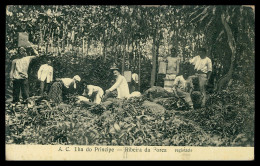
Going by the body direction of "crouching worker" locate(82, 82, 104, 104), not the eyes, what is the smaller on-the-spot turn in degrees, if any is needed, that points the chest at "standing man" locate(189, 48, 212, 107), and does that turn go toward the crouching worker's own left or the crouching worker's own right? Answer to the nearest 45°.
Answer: approximately 180°

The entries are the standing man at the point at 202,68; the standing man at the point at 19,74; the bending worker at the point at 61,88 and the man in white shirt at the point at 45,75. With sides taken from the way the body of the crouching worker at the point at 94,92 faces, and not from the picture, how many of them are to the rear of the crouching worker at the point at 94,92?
1

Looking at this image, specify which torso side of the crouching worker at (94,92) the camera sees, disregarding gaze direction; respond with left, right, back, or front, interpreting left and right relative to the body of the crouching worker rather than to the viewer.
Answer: left

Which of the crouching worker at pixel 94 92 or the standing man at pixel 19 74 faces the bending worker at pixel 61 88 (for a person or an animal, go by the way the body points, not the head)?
the crouching worker at pixel 94 92

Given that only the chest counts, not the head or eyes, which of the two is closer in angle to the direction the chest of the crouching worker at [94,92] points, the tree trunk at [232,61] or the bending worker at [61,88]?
the bending worker

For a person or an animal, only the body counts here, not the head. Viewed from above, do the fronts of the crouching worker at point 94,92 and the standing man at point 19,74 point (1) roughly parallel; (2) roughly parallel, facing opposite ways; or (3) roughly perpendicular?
roughly perpendicular

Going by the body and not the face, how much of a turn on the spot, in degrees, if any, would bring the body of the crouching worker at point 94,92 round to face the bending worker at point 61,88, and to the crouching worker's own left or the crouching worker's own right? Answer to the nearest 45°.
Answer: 0° — they already face them

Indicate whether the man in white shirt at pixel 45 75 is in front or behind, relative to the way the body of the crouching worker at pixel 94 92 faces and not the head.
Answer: in front

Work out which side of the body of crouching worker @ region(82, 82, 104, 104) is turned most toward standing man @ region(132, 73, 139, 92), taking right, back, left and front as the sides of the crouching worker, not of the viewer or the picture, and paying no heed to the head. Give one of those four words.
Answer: back

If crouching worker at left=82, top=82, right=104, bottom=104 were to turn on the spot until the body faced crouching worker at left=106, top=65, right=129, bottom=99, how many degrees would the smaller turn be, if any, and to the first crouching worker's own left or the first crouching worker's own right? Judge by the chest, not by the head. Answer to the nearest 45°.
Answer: approximately 180°

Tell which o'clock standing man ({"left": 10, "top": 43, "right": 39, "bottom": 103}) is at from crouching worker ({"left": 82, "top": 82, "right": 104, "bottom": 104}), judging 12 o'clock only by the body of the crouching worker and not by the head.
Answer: The standing man is roughly at 12 o'clock from the crouching worker.

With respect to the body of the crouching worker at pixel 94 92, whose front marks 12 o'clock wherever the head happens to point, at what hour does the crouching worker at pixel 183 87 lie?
the crouching worker at pixel 183 87 is roughly at 6 o'clock from the crouching worker at pixel 94 92.
